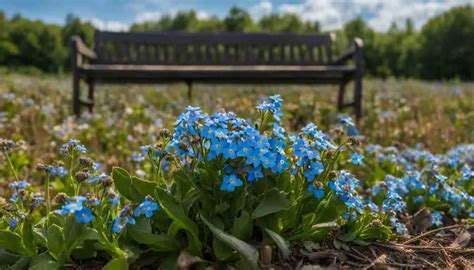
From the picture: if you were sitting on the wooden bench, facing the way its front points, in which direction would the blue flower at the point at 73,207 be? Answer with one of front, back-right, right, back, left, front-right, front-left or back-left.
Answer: front

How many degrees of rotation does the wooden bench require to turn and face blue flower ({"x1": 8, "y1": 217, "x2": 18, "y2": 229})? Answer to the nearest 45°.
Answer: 0° — it already faces it

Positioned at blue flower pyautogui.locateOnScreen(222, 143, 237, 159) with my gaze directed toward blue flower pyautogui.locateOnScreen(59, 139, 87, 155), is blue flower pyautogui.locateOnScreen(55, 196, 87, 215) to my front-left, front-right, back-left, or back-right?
front-left

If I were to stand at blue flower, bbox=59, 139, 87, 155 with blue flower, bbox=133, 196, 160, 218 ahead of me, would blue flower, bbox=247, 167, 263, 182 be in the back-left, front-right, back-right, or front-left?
front-left

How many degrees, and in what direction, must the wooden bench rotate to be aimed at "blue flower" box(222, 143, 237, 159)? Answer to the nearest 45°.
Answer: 0° — it already faces it

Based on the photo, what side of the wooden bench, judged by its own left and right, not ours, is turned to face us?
front

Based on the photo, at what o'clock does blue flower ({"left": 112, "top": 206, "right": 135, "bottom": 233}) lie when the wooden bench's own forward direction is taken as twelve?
The blue flower is roughly at 12 o'clock from the wooden bench.

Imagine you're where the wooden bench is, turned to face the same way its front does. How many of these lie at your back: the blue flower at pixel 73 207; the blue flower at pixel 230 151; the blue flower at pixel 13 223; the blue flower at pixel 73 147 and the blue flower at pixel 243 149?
0

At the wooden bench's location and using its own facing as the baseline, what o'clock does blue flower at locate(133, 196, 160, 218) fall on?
The blue flower is roughly at 12 o'clock from the wooden bench.

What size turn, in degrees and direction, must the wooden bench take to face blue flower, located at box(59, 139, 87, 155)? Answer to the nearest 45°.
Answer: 0° — it already faces it

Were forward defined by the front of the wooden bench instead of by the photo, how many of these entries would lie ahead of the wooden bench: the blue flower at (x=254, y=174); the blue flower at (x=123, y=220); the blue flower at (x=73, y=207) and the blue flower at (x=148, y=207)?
4

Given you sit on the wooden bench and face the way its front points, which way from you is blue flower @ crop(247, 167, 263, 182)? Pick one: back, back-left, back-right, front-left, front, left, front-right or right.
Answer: front

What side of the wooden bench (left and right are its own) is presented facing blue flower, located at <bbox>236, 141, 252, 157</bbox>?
front

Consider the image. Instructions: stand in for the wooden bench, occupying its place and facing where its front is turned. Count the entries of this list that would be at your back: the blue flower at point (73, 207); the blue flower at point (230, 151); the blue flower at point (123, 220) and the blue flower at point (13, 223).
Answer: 0
